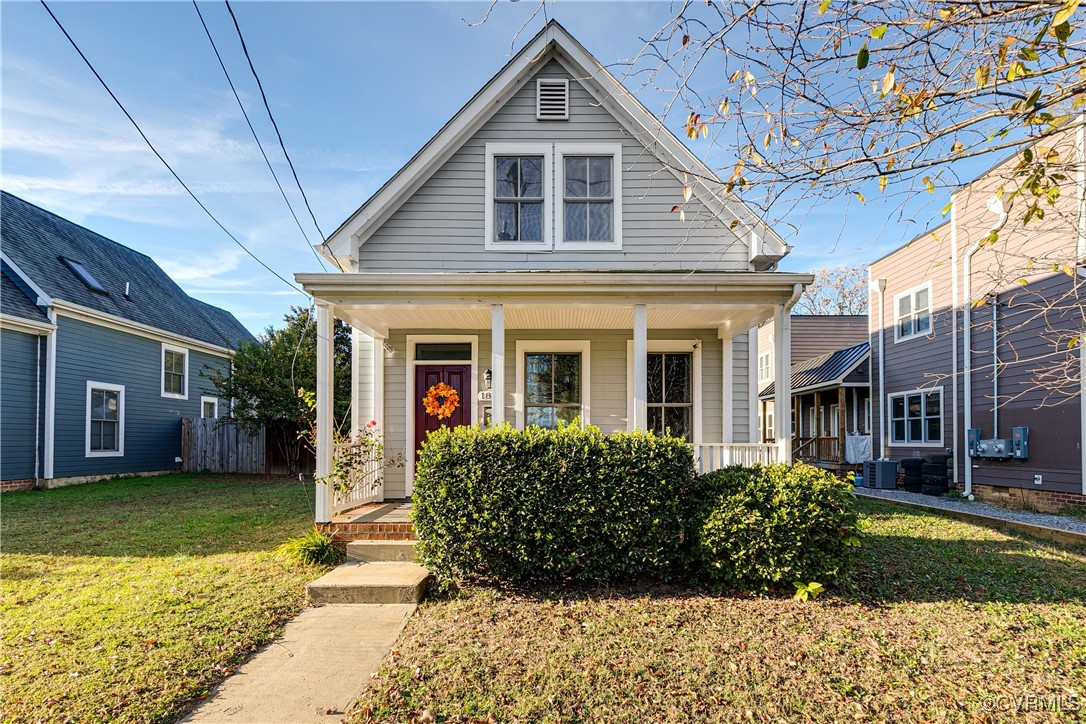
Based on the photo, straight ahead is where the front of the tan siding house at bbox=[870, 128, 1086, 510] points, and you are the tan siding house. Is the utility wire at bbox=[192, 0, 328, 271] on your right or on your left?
on your right

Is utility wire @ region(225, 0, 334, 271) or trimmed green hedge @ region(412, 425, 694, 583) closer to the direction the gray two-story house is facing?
the trimmed green hedge

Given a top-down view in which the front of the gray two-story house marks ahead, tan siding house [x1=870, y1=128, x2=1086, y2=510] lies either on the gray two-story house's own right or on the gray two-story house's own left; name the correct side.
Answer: on the gray two-story house's own left

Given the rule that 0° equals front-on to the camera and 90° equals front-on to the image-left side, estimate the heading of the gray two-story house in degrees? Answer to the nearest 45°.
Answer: approximately 0°

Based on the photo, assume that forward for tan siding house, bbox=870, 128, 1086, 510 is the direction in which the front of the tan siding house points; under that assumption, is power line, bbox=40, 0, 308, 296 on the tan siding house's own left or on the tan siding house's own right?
on the tan siding house's own right

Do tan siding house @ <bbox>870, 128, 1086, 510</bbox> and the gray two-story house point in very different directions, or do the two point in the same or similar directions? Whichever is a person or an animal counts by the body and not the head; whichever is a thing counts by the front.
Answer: same or similar directions

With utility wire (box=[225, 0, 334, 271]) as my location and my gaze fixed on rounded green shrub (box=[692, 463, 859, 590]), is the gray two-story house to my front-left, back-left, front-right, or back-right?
front-left

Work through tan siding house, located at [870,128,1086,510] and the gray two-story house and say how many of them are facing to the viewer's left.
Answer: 0

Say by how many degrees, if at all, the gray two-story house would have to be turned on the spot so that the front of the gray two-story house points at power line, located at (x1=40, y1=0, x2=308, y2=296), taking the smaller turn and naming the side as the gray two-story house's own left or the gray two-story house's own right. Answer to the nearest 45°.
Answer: approximately 45° to the gray two-story house's own right

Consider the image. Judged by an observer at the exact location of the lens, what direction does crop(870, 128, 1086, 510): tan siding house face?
facing the viewer and to the right of the viewer

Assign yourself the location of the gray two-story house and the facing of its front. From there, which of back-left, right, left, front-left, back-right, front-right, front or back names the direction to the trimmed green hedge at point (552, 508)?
front

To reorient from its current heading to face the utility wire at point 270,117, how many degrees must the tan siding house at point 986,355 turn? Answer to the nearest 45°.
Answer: approximately 90° to its right

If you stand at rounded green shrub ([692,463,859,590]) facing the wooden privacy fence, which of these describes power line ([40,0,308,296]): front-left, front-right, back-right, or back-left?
front-left
